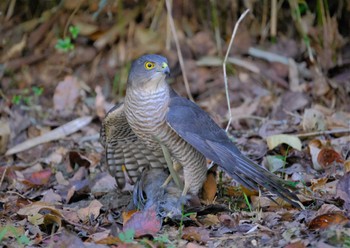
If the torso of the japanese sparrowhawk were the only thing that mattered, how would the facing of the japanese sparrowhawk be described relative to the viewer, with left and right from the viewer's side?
facing the viewer and to the left of the viewer

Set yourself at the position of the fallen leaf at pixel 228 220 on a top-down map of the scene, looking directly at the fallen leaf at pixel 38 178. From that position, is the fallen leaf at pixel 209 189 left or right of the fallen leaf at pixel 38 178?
right

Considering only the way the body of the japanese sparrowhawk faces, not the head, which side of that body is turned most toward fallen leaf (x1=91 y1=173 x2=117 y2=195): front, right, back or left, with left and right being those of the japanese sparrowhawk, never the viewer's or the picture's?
right

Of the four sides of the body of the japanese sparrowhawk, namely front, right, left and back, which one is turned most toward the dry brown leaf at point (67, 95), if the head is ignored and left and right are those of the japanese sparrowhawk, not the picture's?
right

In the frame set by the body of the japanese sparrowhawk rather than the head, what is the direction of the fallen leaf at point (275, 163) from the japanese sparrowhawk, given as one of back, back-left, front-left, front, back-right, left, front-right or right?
back

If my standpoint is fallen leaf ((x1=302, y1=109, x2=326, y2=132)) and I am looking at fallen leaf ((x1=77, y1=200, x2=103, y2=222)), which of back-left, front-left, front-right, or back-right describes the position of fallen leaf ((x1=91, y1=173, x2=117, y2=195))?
front-right

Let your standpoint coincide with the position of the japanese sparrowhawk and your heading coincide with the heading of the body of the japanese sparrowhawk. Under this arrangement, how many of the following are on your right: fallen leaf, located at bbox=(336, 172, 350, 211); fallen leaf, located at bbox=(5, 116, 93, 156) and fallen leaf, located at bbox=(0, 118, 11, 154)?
2

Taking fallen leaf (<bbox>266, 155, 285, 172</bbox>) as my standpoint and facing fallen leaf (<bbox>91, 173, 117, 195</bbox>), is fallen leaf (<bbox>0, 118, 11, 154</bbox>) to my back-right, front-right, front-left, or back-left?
front-right

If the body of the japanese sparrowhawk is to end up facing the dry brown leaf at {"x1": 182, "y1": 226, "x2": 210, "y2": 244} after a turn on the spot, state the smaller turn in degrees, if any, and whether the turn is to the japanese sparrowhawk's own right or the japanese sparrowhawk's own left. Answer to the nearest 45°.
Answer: approximately 45° to the japanese sparrowhawk's own left

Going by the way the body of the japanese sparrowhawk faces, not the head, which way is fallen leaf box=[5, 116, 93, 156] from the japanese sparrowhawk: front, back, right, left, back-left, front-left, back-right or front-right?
right

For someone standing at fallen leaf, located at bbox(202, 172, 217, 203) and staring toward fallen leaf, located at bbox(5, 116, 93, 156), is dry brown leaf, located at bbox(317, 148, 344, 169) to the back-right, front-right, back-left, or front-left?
back-right

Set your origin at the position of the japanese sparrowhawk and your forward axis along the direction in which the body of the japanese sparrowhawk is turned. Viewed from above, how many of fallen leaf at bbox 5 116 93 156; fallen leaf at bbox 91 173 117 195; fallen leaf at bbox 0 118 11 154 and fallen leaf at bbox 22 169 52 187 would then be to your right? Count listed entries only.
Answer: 4

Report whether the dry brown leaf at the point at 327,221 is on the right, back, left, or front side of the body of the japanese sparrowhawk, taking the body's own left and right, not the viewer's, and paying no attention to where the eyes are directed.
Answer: left

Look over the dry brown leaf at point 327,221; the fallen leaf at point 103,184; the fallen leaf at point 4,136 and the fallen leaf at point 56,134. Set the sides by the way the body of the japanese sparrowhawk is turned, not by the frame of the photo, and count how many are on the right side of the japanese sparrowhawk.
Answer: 3

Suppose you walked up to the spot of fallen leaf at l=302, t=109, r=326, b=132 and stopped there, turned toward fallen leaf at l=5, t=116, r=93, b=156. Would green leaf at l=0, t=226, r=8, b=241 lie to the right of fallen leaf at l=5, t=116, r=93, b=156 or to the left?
left
